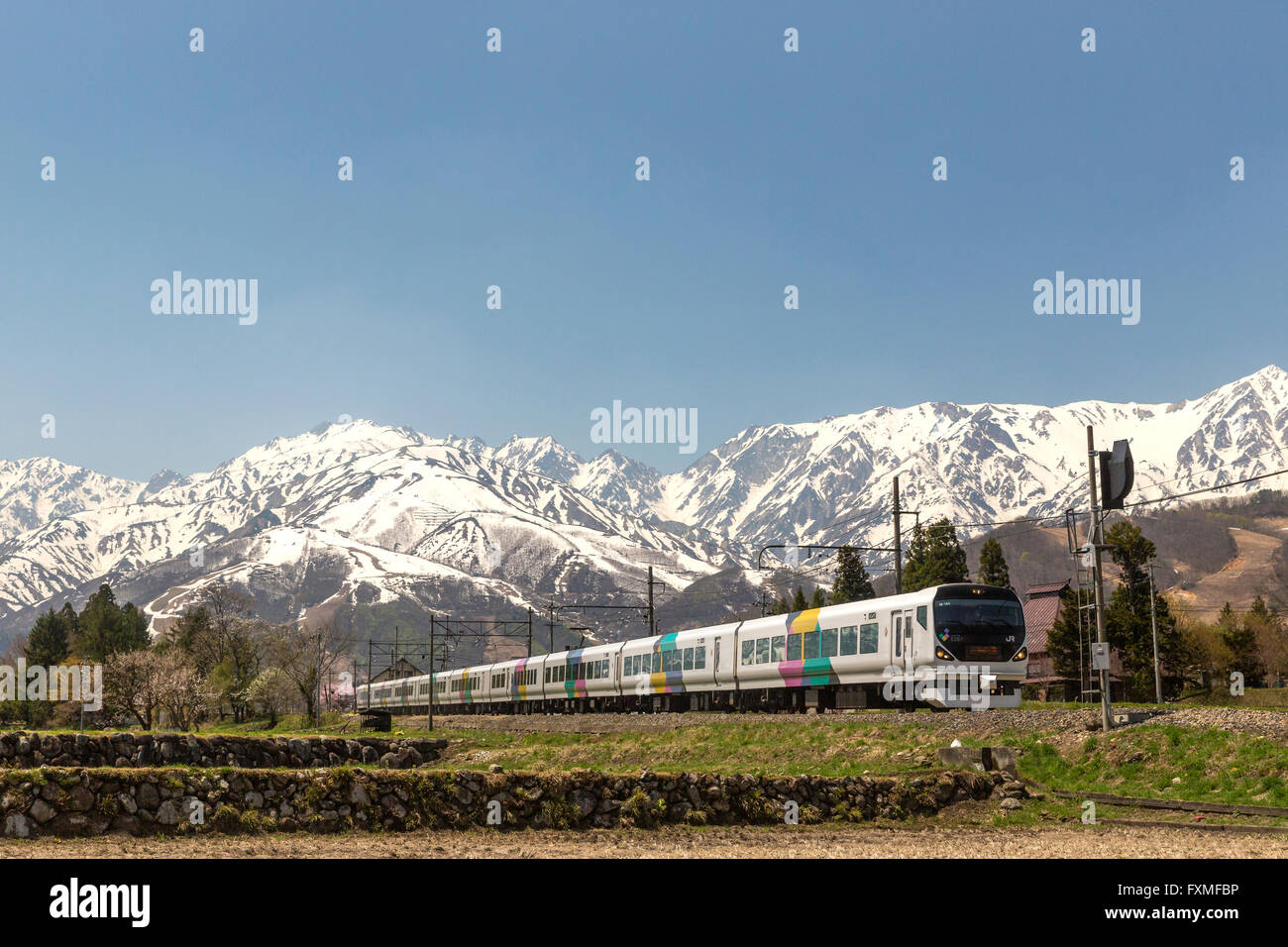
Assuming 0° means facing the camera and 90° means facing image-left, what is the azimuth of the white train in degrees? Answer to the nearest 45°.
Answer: approximately 315°

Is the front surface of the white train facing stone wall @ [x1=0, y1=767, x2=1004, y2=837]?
no

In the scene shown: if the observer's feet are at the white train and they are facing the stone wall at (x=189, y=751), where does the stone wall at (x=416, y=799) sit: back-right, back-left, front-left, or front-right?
front-left

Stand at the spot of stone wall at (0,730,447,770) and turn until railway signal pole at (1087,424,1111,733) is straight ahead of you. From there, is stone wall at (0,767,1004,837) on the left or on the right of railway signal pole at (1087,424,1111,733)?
right

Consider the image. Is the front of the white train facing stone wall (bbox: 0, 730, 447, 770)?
no
